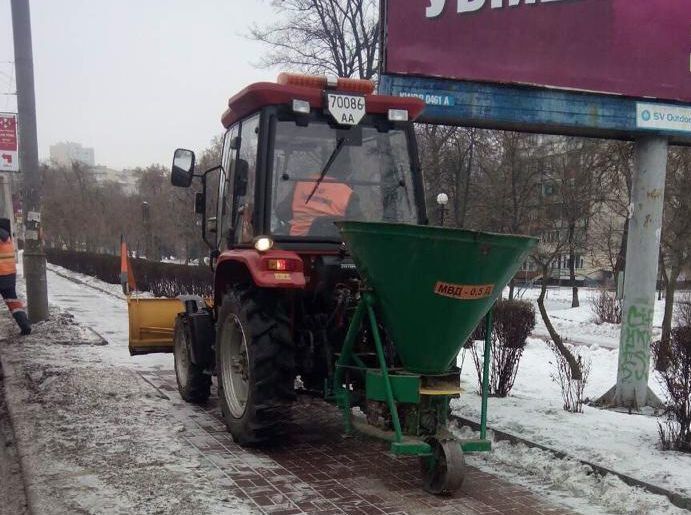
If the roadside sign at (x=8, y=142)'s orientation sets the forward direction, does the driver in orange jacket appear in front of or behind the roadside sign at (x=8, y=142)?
in front

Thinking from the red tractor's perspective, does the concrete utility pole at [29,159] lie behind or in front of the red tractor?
in front

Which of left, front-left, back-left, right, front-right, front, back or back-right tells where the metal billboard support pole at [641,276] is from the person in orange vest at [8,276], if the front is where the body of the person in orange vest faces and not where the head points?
back-left

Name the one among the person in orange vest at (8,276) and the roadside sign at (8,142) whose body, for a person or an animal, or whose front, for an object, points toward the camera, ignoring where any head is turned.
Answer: the roadside sign

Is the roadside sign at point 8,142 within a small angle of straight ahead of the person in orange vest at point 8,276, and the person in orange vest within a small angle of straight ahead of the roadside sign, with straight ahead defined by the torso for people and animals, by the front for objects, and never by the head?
no

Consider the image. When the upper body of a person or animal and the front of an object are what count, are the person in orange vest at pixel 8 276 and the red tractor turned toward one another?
no

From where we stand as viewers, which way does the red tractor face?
facing away from the viewer and to the left of the viewer

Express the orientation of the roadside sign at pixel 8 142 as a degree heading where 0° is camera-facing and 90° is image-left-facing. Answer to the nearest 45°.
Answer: approximately 0°

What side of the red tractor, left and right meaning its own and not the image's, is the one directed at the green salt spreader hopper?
back
